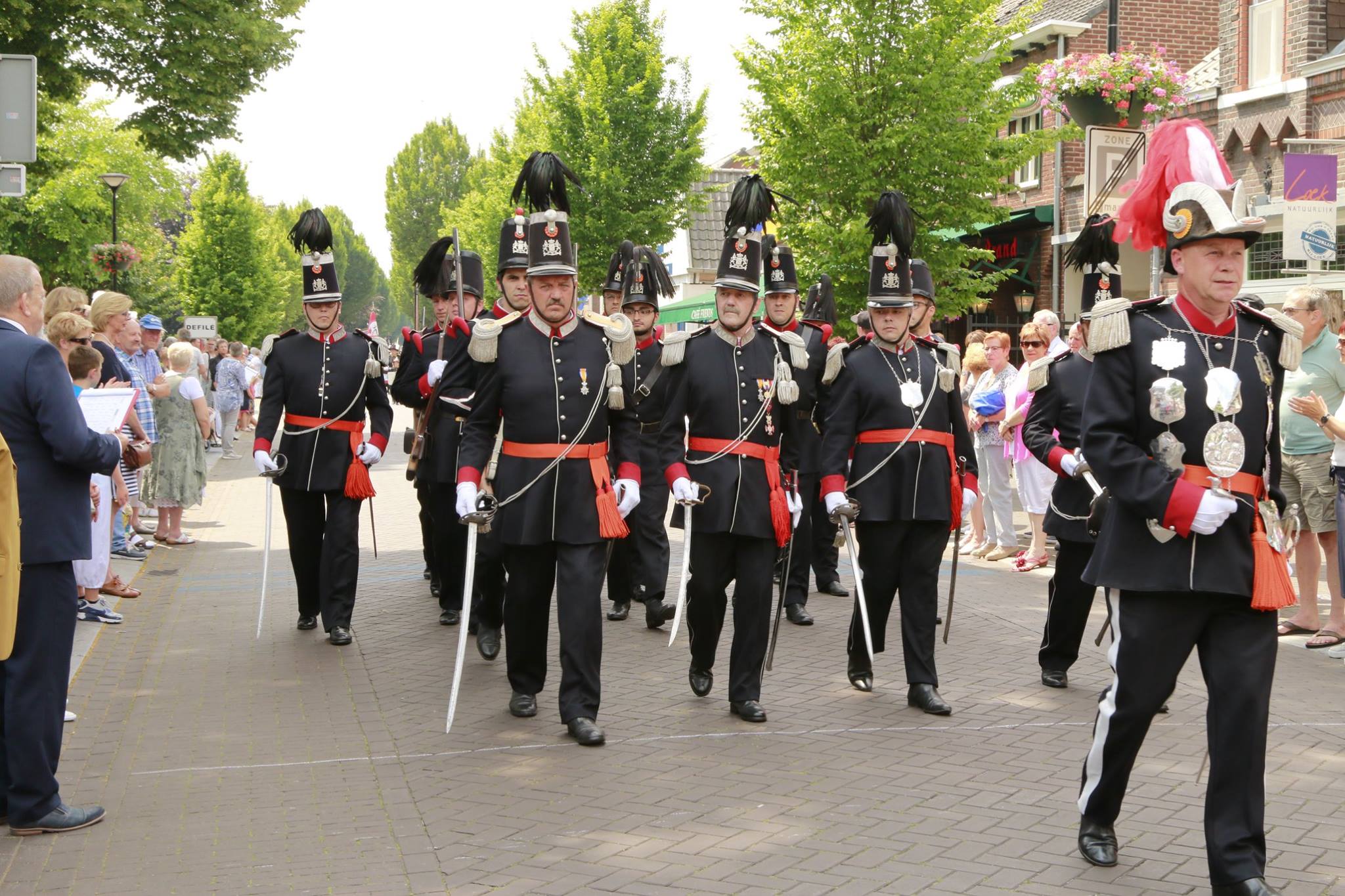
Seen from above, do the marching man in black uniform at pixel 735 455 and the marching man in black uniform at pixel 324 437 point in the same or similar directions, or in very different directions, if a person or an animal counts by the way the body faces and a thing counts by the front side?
same or similar directions

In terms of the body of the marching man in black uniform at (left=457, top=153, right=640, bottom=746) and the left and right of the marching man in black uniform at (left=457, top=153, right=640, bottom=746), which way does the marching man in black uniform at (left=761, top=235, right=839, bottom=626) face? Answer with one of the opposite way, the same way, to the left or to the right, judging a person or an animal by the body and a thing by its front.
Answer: the same way

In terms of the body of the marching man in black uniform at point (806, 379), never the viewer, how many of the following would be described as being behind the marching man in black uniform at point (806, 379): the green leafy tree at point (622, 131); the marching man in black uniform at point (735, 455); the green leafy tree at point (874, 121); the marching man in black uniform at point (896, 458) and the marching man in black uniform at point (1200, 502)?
2

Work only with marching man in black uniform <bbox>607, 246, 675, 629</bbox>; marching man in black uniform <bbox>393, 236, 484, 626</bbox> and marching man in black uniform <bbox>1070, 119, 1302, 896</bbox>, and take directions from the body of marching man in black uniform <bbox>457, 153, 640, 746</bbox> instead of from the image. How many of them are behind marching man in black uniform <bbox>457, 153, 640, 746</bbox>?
2

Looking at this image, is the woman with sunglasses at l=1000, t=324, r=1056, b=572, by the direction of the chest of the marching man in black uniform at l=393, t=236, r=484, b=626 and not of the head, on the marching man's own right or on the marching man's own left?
on the marching man's own left

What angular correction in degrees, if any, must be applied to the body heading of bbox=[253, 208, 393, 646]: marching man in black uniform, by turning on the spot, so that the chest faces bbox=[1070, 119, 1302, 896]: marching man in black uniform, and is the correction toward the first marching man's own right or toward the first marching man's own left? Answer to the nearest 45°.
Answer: approximately 45° to the first marching man's own left

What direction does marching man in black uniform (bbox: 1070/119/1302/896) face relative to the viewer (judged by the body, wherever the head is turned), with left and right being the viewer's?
facing the viewer and to the right of the viewer

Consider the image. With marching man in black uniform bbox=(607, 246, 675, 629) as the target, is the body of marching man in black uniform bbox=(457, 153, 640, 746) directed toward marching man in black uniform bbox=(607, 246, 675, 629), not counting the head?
no

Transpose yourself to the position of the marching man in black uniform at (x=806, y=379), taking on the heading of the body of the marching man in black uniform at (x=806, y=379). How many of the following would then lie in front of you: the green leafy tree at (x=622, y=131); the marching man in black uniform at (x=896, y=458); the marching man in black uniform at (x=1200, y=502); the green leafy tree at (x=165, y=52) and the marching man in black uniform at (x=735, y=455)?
3

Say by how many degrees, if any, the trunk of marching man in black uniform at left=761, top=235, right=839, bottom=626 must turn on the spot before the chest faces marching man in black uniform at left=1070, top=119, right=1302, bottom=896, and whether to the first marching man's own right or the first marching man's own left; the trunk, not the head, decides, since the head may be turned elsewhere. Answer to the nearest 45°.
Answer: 0° — they already face them

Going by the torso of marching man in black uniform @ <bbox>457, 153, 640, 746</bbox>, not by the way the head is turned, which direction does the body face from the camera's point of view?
toward the camera

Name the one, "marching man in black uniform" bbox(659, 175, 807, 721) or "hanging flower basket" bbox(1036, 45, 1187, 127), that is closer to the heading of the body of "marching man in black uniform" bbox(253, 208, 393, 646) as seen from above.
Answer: the marching man in black uniform

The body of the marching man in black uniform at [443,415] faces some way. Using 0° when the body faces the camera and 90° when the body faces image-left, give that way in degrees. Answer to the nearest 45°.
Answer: approximately 0°

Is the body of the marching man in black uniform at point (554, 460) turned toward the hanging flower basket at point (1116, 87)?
no

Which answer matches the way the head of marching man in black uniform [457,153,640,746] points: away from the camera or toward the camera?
toward the camera

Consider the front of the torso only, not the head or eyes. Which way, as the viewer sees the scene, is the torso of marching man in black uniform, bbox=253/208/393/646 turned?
toward the camera

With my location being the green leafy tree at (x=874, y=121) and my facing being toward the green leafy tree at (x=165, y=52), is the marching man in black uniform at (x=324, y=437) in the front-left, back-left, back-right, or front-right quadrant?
front-left

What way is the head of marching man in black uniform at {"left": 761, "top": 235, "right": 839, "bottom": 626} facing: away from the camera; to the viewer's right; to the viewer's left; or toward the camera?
toward the camera

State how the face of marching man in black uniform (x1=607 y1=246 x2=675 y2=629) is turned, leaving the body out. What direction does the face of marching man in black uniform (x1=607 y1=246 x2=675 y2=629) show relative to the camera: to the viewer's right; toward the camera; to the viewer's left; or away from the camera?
toward the camera

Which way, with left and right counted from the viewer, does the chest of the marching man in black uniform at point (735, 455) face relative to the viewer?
facing the viewer

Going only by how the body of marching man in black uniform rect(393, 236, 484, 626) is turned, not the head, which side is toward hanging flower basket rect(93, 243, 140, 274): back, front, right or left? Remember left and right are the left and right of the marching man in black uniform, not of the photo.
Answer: back
